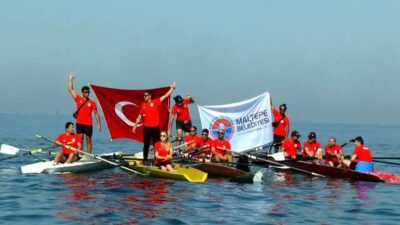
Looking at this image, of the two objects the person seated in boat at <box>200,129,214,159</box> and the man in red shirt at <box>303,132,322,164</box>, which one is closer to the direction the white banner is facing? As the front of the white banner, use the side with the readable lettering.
the person seated in boat

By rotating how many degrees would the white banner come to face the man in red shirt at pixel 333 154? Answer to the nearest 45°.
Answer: approximately 45° to its left

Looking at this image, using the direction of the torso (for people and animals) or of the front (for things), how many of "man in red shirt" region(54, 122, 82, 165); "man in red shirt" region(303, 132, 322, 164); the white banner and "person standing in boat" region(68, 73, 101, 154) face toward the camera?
4

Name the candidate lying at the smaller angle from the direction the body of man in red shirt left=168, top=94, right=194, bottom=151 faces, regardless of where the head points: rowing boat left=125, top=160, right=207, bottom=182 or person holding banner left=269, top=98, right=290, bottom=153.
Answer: the rowing boat

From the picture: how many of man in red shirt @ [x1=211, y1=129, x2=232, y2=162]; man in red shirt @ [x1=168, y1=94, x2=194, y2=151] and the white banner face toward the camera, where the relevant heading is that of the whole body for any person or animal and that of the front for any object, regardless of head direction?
3

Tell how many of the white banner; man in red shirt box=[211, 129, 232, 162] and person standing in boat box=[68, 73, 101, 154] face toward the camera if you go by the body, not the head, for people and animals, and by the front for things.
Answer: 3

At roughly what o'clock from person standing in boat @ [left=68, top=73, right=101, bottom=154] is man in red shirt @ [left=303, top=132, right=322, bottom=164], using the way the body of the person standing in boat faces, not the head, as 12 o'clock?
The man in red shirt is roughly at 9 o'clock from the person standing in boat.

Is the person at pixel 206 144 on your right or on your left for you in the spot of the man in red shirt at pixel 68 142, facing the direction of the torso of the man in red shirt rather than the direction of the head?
on your left

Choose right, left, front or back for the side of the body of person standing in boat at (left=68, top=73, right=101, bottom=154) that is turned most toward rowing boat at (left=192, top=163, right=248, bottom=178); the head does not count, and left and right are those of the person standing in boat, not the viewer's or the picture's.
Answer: left

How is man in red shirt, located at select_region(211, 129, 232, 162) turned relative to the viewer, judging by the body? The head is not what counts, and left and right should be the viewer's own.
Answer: facing the viewer

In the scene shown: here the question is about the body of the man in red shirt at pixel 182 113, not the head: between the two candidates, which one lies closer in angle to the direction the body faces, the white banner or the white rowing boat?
the white rowing boat

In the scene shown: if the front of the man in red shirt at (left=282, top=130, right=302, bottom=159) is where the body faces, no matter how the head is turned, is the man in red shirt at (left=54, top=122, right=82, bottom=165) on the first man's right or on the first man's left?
on the first man's right

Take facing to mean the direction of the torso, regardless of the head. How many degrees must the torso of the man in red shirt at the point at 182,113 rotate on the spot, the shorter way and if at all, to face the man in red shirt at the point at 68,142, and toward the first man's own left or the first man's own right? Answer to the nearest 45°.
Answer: approximately 45° to the first man's own right

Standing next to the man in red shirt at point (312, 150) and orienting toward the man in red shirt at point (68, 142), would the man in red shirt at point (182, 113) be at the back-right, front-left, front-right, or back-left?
front-right

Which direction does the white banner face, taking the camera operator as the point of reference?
facing the viewer

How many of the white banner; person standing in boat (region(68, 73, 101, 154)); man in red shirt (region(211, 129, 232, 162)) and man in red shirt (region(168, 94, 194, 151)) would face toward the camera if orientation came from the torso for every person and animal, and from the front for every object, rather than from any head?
4

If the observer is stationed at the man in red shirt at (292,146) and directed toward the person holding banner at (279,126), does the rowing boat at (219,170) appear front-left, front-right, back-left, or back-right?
back-left

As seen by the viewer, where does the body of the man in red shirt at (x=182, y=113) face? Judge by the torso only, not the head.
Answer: toward the camera

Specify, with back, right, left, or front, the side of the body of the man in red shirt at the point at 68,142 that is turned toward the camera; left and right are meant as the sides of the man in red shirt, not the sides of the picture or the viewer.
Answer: front

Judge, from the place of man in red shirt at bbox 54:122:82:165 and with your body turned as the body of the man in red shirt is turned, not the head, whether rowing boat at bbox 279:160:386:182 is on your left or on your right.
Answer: on your left

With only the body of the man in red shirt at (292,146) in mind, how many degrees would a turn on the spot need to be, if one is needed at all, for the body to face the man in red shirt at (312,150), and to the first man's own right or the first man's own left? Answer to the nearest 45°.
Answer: approximately 45° to the first man's own left
